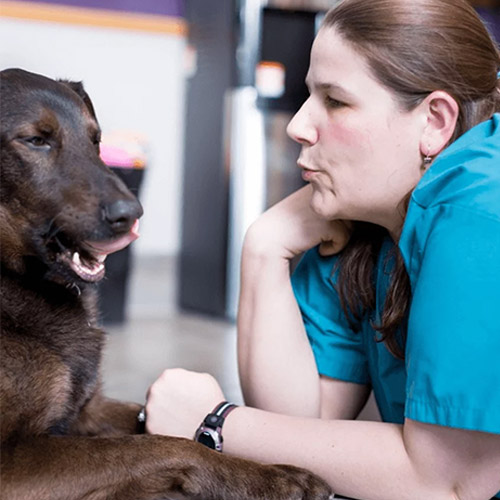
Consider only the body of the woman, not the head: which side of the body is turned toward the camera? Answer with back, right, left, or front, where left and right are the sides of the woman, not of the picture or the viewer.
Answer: left
